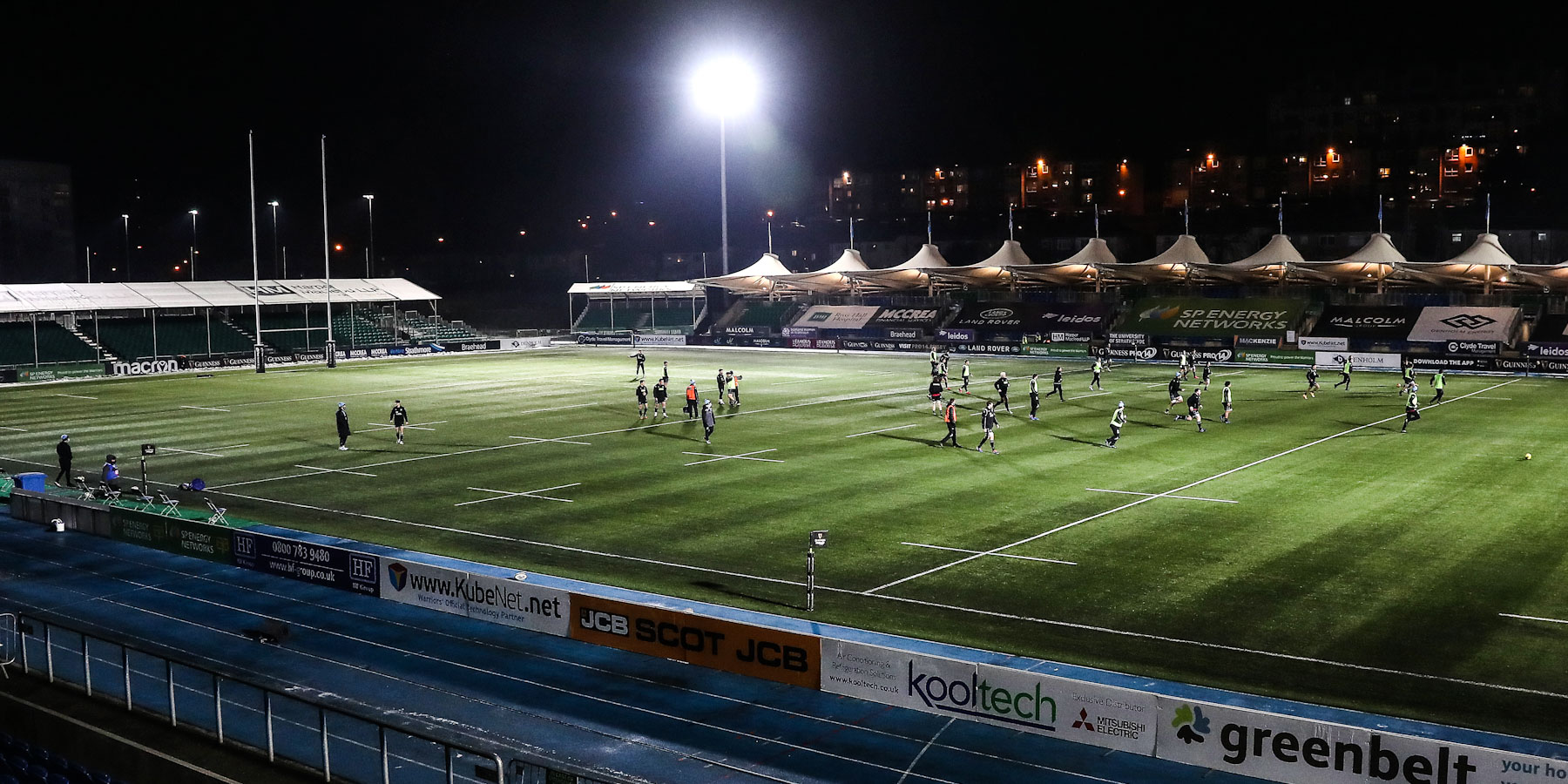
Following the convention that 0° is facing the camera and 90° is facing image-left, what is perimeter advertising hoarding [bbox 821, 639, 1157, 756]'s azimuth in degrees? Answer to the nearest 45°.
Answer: approximately 45°

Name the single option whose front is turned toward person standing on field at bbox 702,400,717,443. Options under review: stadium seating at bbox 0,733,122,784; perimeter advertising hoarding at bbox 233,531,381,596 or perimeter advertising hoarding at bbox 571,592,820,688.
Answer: the stadium seating

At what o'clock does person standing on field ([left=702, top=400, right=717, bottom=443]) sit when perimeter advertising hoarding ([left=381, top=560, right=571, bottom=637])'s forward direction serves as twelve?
The person standing on field is roughly at 5 o'clock from the perimeter advertising hoarding.

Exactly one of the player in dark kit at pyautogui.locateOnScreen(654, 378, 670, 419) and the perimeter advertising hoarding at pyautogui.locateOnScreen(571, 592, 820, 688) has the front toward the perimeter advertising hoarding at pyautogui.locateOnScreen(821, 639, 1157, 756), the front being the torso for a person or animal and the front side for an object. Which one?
the player in dark kit

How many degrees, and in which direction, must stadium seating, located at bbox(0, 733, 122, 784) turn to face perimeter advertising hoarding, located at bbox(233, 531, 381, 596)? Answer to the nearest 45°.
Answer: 0° — it already faces it

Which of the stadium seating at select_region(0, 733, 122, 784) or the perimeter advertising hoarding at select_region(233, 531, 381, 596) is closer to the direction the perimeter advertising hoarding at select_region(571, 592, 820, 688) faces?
the stadium seating

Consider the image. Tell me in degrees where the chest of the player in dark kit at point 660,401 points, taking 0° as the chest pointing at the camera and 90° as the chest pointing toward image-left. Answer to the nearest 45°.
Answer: approximately 0°

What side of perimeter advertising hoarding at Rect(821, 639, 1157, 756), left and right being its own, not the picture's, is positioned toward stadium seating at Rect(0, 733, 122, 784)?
front

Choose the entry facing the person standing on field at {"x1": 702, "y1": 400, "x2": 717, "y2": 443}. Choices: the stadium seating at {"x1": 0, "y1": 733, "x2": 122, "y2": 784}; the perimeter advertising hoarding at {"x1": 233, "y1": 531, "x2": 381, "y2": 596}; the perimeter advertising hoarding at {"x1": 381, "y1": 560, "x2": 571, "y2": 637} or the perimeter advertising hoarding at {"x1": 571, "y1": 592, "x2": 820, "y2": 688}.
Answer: the stadium seating

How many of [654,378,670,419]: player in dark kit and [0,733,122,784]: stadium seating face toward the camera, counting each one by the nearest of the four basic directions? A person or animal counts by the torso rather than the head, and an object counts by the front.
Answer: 1

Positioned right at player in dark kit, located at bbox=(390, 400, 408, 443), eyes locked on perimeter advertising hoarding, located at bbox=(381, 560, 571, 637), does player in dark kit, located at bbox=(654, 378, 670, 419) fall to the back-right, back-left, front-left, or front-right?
back-left

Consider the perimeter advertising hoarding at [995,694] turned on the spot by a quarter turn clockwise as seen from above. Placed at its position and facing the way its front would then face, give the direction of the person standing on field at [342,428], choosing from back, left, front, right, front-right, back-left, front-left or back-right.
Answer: front

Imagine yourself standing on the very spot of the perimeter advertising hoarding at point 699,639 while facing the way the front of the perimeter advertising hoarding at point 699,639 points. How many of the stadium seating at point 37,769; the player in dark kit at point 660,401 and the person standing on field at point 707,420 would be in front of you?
1

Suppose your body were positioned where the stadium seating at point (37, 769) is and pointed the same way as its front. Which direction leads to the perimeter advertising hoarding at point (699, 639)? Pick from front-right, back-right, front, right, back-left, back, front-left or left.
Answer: front-right
